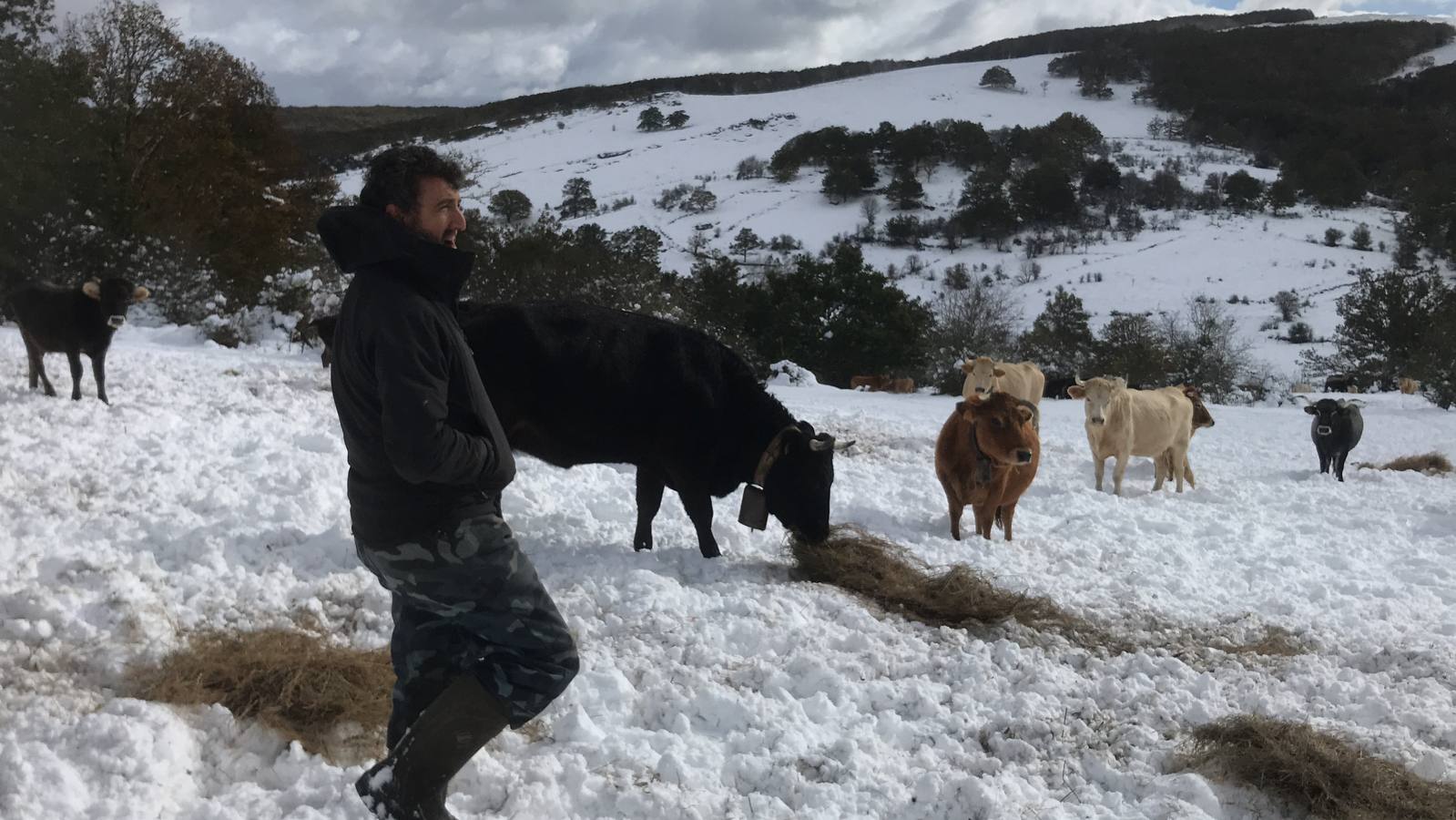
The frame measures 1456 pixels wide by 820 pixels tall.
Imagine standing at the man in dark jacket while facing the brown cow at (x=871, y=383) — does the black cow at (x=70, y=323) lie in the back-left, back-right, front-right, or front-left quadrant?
front-left

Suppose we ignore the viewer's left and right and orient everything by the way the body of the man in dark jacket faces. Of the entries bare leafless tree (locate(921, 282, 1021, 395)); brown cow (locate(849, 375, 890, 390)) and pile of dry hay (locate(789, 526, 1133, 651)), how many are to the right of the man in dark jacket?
0

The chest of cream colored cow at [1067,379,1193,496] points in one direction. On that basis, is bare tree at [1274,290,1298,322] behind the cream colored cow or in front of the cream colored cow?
behind

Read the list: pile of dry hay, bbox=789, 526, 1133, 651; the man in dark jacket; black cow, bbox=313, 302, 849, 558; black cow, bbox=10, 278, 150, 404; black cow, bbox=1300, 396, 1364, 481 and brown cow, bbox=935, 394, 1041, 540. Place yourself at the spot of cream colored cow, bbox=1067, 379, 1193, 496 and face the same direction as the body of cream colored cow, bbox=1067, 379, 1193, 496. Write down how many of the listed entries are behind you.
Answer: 1

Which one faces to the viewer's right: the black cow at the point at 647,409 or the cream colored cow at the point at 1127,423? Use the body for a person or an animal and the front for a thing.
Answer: the black cow

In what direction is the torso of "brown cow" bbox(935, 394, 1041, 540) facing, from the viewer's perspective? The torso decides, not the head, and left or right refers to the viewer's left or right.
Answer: facing the viewer

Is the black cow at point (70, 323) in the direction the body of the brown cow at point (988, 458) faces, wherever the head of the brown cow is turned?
no

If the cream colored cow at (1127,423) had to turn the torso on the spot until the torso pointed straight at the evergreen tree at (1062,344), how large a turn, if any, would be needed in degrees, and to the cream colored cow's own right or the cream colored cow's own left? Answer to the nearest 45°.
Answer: approximately 135° to the cream colored cow's own right

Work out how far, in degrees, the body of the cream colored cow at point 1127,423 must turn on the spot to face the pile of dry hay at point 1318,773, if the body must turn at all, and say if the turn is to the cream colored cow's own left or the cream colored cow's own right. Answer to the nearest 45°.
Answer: approximately 45° to the cream colored cow's own left

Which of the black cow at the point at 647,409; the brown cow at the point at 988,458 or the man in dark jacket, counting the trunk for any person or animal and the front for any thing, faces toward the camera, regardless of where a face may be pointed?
the brown cow

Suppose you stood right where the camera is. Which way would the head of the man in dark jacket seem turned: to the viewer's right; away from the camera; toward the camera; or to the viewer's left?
to the viewer's right

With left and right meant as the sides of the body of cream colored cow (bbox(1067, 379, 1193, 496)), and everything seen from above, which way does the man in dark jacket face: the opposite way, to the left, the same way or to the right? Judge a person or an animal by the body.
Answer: the opposite way

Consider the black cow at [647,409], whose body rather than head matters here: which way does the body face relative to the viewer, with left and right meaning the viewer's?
facing to the right of the viewer

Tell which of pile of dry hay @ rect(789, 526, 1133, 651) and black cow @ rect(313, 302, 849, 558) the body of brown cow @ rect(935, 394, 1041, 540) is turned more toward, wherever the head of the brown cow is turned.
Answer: the pile of dry hay

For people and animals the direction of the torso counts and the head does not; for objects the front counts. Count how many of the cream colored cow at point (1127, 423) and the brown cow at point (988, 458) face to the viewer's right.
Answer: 0

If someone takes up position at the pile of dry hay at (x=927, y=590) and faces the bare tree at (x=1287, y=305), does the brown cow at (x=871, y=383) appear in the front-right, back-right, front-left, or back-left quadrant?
front-left

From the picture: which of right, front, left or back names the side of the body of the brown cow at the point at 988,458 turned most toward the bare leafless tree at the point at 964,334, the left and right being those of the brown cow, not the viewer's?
back

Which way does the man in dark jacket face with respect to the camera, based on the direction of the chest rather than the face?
to the viewer's right

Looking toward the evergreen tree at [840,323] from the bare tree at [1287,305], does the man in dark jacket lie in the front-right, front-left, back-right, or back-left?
front-left

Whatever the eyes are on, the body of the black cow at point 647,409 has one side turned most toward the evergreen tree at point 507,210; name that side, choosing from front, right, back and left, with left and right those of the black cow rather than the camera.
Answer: left
